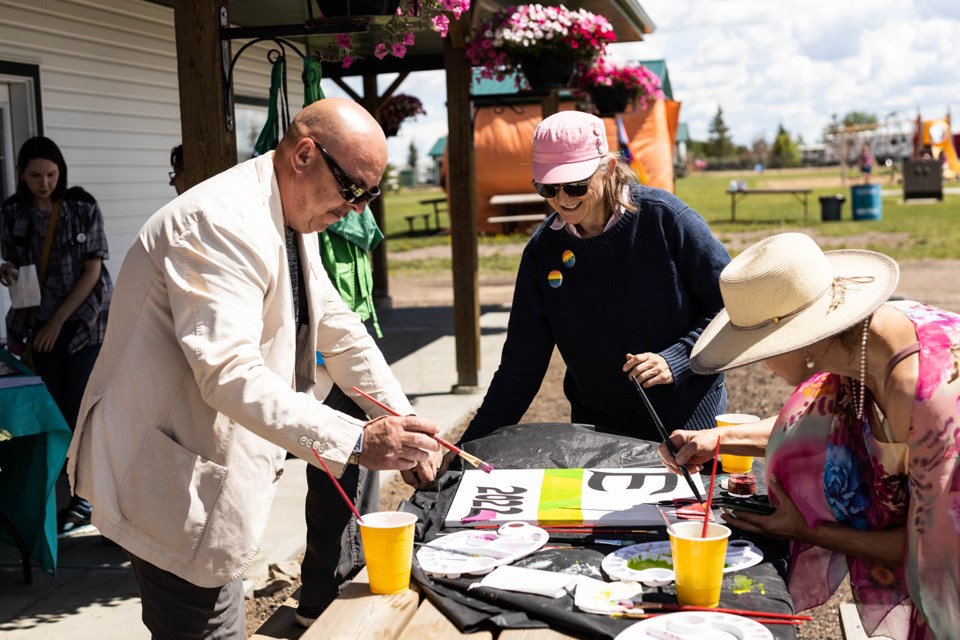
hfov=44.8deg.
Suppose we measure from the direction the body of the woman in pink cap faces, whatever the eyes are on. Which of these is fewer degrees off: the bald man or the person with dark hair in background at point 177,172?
the bald man

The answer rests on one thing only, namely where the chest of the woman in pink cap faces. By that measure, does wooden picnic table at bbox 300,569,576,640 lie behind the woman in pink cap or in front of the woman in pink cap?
in front

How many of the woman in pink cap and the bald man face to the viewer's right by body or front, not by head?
1

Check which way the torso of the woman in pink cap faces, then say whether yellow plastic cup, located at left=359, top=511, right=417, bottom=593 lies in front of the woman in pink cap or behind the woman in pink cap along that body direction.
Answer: in front

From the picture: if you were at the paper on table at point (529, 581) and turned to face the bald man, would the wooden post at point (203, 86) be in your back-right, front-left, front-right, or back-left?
front-right

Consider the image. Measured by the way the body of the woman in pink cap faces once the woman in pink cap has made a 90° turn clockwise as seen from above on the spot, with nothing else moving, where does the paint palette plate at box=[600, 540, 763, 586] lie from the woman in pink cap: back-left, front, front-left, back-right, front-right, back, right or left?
back-left

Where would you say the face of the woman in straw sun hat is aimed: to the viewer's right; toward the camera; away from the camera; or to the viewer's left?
to the viewer's left

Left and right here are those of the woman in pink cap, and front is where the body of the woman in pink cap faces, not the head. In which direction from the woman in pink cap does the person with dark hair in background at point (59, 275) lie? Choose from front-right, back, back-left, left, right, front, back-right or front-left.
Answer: right

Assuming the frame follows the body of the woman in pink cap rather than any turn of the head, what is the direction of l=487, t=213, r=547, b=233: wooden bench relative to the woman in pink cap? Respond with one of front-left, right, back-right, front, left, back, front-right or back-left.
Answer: back-right

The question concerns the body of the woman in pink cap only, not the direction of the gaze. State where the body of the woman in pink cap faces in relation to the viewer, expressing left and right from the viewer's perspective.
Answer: facing the viewer and to the left of the viewer

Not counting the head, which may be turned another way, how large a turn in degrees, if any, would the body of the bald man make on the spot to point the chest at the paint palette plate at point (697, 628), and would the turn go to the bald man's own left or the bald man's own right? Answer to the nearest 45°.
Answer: approximately 45° to the bald man's own right

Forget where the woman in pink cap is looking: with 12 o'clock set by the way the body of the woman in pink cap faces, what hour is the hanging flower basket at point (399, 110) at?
The hanging flower basket is roughly at 4 o'clock from the woman in pink cap.

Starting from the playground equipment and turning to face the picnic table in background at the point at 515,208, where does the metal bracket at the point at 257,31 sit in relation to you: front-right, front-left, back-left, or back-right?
front-left

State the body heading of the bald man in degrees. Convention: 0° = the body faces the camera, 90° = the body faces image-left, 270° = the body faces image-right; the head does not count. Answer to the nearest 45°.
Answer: approximately 270°

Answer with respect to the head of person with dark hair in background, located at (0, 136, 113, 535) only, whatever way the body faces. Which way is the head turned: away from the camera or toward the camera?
toward the camera

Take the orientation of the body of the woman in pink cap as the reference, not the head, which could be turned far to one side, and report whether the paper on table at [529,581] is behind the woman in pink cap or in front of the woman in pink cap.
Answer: in front

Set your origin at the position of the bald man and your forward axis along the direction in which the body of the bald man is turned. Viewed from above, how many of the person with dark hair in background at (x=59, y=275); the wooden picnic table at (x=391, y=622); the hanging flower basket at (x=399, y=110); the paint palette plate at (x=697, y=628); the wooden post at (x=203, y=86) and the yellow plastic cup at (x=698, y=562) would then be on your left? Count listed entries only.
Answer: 3
